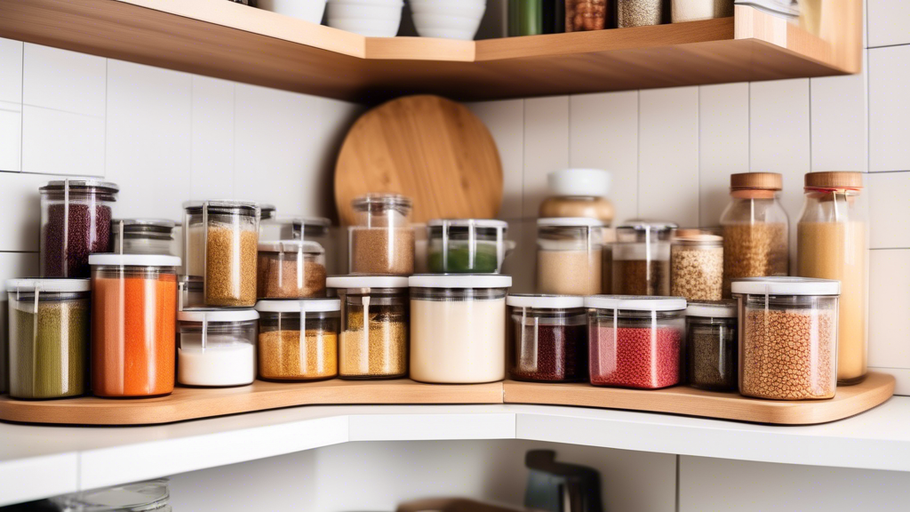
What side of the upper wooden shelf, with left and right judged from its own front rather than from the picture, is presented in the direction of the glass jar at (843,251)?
left

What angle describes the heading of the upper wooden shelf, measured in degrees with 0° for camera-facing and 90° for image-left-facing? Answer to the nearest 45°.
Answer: approximately 0°

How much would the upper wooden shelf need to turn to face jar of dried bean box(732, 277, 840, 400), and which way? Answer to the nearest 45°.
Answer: approximately 45° to its left
